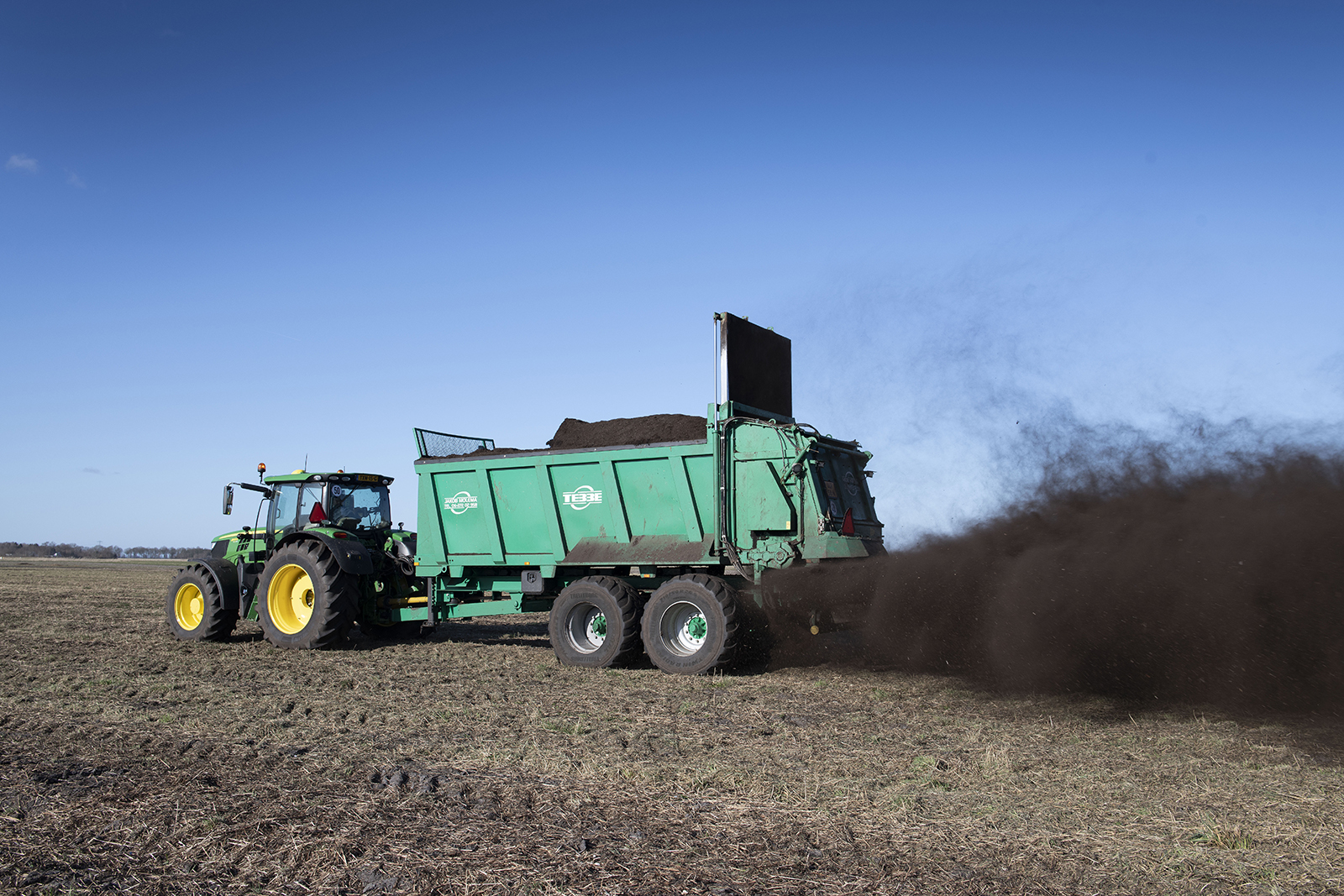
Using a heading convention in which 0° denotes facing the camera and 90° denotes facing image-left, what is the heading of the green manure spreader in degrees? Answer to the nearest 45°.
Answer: approximately 135°

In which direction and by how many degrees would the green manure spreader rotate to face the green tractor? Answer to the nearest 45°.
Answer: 0° — it already faces it

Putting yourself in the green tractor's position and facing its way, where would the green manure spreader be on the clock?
The green manure spreader is roughly at 6 o'clock from the green tractor.

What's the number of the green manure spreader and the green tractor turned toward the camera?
0

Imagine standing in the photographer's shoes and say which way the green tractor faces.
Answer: facing away from the viewer and to the left of the viewer
